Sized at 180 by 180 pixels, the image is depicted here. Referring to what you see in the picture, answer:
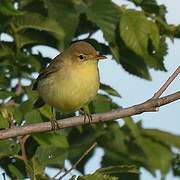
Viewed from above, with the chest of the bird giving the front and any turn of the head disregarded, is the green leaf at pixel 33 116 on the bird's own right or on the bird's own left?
on the bird's own right

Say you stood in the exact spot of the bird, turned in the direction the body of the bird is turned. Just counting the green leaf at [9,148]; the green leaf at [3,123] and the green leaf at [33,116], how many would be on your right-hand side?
3

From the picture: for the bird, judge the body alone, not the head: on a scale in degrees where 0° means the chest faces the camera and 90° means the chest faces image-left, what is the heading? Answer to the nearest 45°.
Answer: approximately 315°

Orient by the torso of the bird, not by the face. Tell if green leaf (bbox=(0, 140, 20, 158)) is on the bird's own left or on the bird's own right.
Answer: on the bird's own right

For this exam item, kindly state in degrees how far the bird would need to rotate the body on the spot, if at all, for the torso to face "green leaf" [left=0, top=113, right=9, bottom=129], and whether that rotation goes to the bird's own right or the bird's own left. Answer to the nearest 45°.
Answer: approximately 90° to the bird's own right
